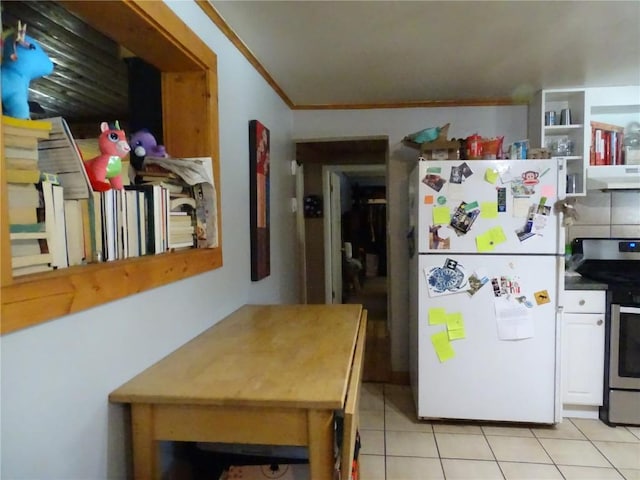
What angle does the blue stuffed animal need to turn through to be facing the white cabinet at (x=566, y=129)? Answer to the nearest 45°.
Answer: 0° — it already faces it

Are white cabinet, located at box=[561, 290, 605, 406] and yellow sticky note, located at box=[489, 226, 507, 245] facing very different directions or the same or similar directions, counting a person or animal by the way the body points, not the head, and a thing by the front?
same or similar directions

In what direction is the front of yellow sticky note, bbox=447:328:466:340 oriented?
toward the camera

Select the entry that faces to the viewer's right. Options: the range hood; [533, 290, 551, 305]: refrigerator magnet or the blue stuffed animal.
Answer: the blue stuffed animal

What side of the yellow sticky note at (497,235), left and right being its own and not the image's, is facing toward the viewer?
front

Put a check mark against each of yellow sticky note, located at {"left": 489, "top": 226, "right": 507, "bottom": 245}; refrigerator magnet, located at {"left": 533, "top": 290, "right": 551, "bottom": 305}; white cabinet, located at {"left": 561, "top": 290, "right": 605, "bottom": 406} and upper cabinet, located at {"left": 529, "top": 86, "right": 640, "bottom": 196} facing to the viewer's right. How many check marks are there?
0

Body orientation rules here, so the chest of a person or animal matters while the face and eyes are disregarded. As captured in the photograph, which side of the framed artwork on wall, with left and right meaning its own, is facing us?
right

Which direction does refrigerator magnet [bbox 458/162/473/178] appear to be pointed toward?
toward the camera

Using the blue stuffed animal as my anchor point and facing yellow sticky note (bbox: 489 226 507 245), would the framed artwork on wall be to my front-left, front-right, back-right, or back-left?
front-left

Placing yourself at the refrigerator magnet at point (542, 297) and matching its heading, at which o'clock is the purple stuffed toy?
The purple stuffed toy is roughly at 1 o'clock from the refrigerator magnet.

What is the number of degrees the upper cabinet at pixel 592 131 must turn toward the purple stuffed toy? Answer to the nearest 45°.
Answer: approximately 45° to its right
